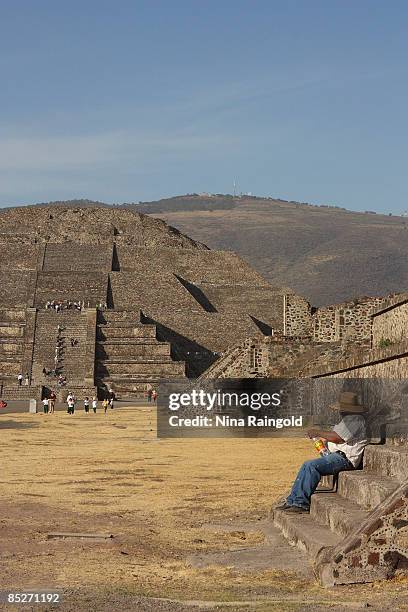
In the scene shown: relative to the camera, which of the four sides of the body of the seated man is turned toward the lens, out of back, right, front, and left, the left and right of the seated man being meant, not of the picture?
left
